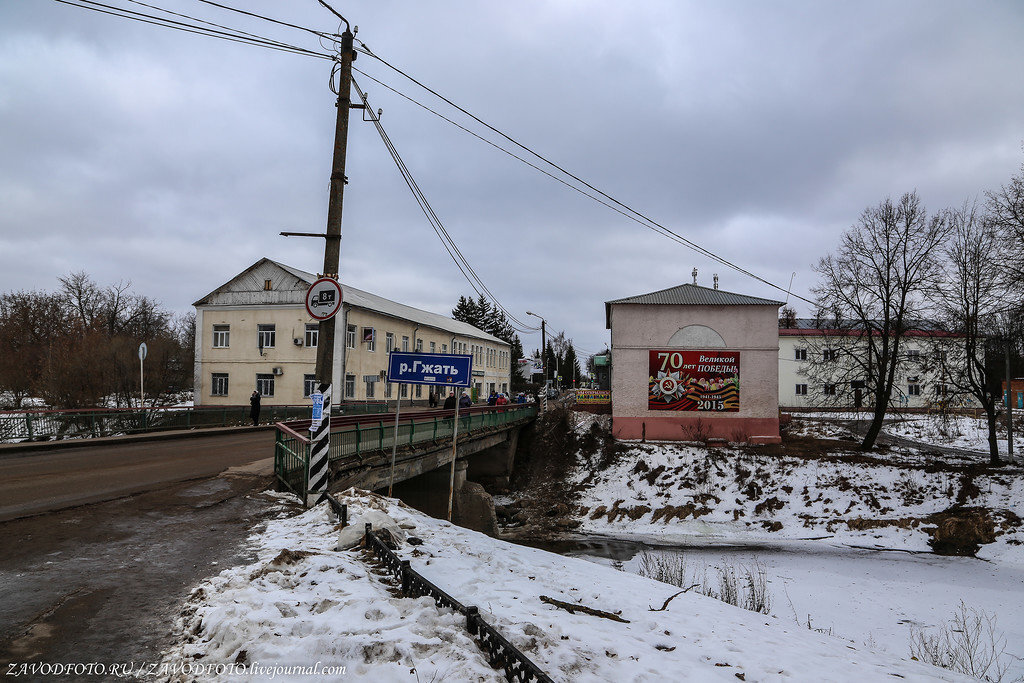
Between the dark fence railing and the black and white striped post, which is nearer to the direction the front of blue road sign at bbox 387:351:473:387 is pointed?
the dark fence railing

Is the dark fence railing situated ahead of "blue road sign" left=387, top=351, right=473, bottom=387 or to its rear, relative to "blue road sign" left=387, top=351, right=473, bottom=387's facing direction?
ahead

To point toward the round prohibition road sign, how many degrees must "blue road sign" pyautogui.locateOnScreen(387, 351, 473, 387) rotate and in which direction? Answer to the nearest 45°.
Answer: approximately 45° to its right

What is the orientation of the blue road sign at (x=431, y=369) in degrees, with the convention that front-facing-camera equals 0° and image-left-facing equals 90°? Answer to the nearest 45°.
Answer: approximately 0°

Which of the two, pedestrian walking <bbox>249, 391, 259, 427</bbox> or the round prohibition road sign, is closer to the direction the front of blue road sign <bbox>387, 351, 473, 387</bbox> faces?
the round prohibition road sign

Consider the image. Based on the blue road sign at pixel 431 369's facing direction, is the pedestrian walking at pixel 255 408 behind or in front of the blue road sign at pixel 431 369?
behind

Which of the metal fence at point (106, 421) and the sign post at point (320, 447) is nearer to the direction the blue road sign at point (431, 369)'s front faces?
the sign post
